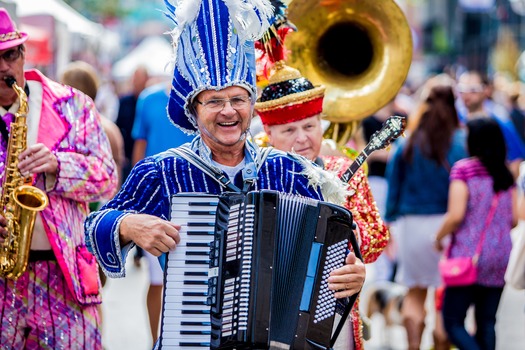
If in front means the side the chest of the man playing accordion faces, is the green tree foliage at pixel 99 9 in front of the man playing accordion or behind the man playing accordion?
behind

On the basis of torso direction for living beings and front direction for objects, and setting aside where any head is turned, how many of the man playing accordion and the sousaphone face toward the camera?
2

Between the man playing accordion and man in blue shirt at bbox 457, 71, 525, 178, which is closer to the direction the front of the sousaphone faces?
the man playing accordion

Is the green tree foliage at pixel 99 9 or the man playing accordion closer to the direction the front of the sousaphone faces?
the man playing accordion

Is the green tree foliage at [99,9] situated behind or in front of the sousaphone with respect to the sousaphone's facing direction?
behind

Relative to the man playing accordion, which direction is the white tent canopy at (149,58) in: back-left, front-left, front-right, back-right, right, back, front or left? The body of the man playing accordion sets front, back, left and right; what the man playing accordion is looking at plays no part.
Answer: back

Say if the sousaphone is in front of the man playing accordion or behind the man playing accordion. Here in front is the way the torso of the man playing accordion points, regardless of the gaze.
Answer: behind

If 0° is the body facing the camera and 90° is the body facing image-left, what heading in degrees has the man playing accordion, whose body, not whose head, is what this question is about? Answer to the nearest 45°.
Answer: approximately 0°

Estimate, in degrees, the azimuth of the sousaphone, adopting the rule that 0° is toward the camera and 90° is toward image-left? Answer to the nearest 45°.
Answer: approximately 0°
